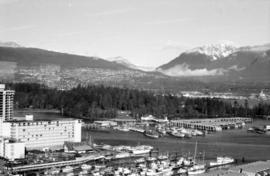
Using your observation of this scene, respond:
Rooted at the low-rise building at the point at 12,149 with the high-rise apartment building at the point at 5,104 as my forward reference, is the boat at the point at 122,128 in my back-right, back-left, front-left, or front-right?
front-right

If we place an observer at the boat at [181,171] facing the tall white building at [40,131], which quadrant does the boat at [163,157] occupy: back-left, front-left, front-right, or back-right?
front-right

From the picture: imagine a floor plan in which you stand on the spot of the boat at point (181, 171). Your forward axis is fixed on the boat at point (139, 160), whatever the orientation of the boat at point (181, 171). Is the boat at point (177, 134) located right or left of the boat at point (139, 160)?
right

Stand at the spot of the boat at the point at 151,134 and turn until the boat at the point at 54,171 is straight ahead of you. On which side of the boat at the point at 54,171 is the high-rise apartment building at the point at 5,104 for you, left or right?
right

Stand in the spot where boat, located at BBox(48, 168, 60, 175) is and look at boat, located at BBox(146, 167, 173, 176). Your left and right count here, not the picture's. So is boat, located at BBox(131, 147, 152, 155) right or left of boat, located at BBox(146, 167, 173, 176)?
left

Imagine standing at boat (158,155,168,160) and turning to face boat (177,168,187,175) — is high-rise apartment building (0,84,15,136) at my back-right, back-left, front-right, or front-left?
back-right
